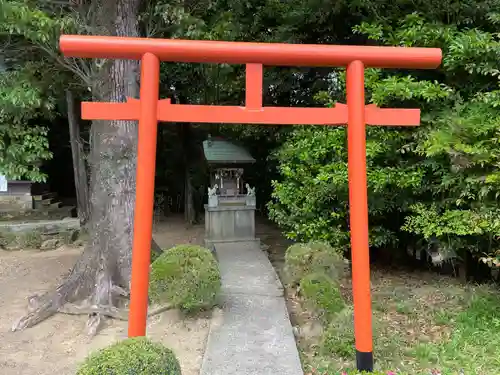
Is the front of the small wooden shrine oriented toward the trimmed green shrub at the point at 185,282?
yes

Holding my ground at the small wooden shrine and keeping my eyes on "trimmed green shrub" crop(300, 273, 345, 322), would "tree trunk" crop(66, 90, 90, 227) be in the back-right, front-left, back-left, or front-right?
back-right

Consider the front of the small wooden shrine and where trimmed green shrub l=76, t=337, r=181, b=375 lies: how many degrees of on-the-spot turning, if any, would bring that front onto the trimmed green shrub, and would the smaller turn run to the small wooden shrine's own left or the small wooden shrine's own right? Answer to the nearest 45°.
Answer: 0° — it already faces it

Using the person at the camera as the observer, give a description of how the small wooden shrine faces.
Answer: facing the viewer

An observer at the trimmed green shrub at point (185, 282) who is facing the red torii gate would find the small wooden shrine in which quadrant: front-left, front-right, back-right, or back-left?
back-left

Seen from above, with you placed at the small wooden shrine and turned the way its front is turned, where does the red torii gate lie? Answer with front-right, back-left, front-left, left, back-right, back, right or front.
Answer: front

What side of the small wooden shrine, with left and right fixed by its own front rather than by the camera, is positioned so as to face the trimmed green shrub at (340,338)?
front

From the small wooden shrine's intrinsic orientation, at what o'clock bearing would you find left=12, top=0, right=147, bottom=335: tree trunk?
The tree trunk is roughly at 1 o'clock from the small wooden shrine.

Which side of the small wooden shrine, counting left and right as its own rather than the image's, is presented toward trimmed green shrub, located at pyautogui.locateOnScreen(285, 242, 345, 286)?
front

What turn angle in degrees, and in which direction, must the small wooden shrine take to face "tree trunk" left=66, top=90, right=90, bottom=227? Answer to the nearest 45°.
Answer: approximately 135° to its right

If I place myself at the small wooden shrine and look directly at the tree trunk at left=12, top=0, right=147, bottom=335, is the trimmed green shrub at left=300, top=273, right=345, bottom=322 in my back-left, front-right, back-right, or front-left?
front-left

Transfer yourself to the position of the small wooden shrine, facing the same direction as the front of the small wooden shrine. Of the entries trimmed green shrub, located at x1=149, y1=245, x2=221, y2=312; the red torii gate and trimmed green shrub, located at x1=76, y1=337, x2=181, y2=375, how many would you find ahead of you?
3

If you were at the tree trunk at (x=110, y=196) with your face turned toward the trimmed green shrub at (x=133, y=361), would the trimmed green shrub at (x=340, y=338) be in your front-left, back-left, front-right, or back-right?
front-left

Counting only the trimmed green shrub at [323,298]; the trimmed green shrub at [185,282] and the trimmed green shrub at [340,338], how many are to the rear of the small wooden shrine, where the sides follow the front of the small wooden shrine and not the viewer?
0

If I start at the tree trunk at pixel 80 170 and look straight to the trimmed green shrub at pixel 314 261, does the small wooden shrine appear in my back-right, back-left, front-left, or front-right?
front-left

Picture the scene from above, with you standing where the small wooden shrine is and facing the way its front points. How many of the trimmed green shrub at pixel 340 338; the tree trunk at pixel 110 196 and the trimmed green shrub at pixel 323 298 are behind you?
0
